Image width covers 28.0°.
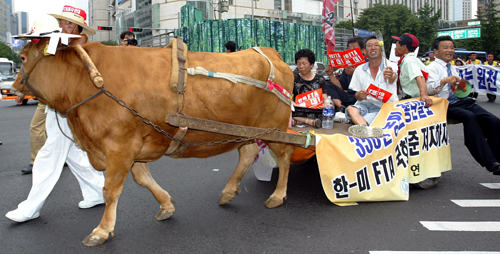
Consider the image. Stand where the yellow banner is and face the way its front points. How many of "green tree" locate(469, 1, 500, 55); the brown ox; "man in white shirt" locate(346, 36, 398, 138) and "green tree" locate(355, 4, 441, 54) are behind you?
3

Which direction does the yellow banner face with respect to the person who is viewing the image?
facing the viewer

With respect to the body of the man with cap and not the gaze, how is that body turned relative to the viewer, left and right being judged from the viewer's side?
facing to the left of the viewer

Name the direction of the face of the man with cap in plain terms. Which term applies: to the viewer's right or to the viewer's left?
to the viewer's left

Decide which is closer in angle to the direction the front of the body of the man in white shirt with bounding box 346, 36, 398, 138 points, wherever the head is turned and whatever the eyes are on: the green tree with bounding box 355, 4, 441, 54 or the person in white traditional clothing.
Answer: the person in white traditional clothing
